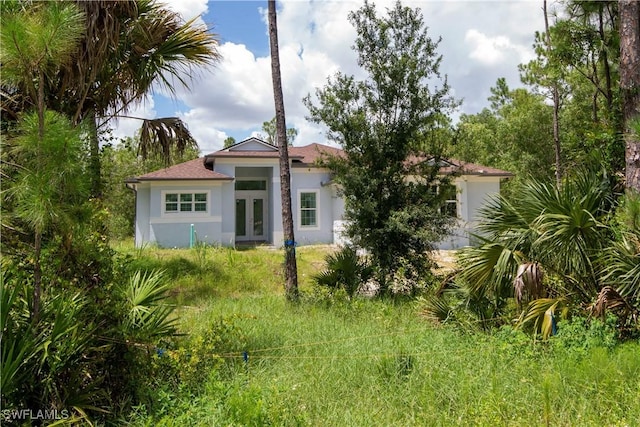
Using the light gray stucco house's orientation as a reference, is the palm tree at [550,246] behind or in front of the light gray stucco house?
in front

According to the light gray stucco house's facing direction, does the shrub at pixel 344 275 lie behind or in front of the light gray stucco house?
in front

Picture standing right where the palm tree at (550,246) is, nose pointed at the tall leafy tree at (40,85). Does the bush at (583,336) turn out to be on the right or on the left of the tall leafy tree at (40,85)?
left

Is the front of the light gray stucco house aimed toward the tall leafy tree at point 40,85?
yes

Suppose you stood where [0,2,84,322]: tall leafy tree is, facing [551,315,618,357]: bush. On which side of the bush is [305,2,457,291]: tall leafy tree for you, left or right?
left

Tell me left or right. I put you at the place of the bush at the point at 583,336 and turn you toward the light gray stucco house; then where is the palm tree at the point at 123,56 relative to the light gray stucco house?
left

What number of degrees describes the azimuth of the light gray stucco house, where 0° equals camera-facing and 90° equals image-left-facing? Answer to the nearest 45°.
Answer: approximately 0°

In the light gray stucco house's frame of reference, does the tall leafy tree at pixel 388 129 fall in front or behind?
in front
